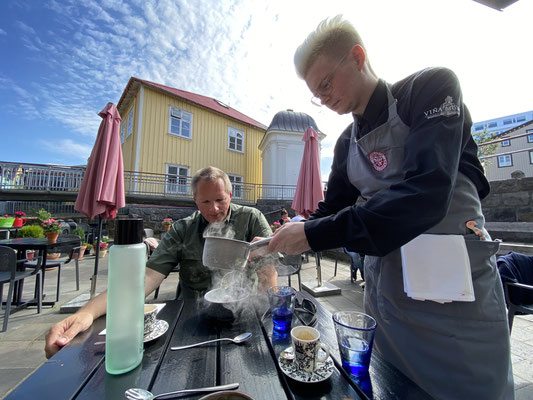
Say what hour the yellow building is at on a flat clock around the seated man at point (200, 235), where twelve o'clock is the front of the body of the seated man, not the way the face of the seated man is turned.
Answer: The yellow building is roughly at 6 o'clock from the seated man.

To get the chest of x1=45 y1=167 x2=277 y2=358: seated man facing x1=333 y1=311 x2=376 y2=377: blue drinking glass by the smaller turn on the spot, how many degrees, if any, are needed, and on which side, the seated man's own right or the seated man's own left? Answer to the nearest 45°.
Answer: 0° — they already face it

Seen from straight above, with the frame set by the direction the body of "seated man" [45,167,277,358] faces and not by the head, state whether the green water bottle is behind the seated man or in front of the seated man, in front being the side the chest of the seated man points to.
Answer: in front

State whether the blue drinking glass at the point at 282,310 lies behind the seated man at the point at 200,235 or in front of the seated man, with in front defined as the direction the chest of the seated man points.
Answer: in front

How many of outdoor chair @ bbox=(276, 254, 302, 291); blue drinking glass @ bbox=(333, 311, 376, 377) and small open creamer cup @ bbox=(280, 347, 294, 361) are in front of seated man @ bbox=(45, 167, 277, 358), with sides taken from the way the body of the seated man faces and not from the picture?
2

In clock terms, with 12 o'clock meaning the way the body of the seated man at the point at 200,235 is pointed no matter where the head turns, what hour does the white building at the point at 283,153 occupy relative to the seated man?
The white building is roughly at 7 o'clock from the seated man.

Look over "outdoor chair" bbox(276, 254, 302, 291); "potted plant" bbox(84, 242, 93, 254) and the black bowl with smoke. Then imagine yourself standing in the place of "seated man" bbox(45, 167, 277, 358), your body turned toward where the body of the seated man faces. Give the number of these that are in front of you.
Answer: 1

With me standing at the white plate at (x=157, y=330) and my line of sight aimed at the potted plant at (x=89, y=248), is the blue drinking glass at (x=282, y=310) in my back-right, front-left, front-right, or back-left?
back-right

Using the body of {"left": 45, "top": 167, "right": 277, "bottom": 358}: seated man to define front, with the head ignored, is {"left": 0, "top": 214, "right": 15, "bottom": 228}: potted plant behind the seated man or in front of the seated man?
behind

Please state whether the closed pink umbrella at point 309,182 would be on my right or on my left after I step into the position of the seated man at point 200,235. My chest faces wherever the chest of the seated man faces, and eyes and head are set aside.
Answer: on my left

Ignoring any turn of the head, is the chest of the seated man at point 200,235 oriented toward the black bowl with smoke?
yes

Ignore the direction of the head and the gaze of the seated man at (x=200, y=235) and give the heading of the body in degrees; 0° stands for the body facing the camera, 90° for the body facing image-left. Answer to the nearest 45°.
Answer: approximately 0°
